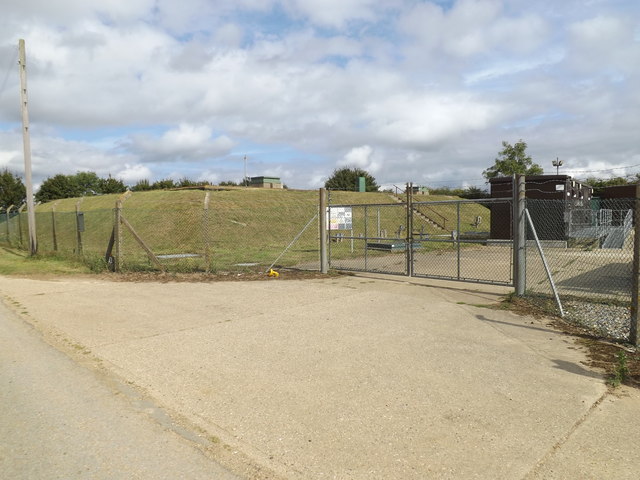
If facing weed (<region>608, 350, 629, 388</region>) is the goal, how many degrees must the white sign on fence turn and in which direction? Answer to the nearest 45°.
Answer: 0° — it already faces it

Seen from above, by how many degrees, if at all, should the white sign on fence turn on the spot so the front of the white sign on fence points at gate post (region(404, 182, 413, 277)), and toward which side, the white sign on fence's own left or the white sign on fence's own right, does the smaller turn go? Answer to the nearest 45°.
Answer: approximately 45° to the white sign on fence's own left

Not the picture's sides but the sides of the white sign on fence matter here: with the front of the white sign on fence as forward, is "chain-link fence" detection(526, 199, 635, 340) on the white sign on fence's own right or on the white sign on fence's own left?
on the white sign on fence's own left

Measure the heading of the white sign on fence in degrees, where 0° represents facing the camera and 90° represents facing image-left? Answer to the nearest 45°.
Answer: approximately 0°

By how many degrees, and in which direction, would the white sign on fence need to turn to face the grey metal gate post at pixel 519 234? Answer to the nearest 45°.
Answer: approximately 45° to its left

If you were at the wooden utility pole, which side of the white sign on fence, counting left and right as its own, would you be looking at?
right
